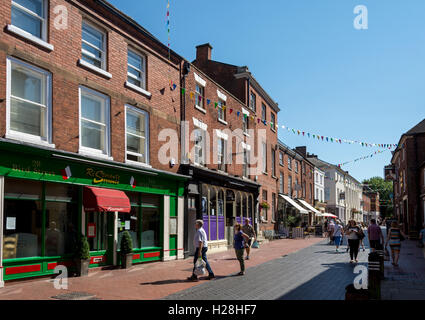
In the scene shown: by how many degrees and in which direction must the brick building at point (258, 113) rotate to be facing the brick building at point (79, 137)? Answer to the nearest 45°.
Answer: approximately 45° to its right

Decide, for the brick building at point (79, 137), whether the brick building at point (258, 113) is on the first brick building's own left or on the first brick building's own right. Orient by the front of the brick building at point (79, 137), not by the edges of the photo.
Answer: on the first brick building's own left

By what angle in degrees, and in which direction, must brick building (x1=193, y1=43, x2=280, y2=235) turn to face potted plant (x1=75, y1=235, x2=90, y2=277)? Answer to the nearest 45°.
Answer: approximately 45° to its right

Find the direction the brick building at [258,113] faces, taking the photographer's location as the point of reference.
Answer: facing the viewer and to the right of the viewer

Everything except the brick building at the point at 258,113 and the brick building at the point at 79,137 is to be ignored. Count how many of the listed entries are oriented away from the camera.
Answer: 0
